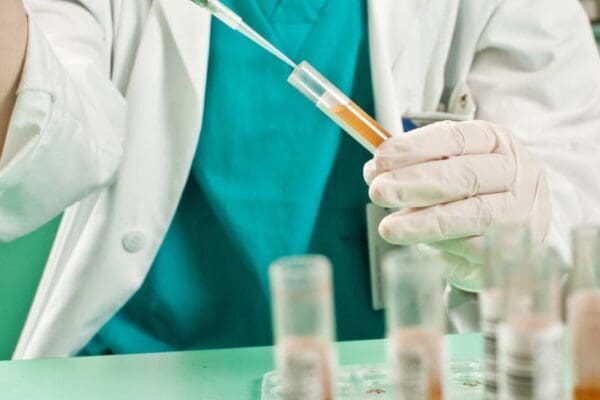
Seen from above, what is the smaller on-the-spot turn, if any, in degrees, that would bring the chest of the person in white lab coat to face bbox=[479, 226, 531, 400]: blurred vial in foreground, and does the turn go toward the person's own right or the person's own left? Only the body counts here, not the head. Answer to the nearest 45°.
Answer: approximately 45° to the person's own left

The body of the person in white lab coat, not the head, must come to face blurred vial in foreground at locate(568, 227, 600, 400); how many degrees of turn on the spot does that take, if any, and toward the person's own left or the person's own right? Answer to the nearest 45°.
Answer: approximately 45° to the person's own left

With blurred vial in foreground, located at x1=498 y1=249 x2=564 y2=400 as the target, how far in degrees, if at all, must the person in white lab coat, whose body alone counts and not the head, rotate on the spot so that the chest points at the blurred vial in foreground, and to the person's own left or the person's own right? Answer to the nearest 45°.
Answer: approximately 45° to the person's own left

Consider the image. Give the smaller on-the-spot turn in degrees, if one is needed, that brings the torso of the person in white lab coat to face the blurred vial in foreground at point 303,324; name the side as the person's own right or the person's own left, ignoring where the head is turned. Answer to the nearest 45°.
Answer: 0° — they already face it

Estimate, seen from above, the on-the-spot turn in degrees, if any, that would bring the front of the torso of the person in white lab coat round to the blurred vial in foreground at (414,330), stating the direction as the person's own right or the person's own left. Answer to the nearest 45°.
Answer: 0° — they already face it

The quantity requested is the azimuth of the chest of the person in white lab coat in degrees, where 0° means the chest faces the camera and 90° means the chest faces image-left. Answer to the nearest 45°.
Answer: approximately 0°
